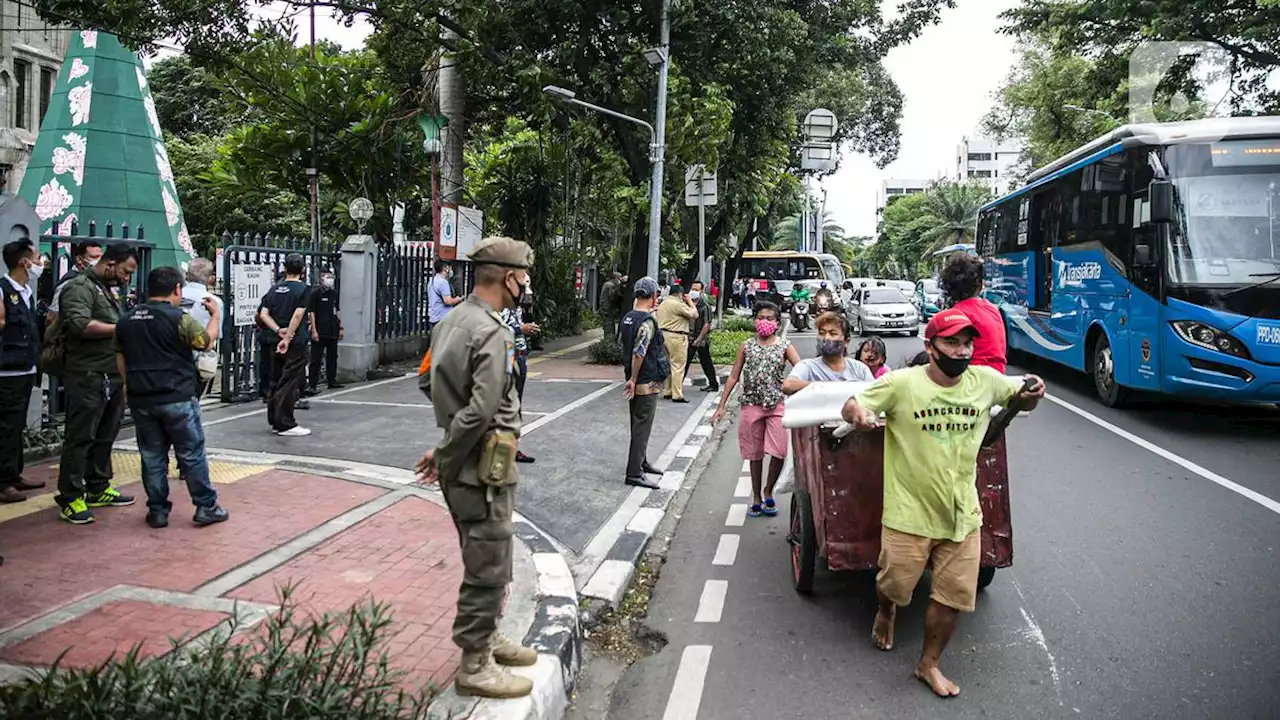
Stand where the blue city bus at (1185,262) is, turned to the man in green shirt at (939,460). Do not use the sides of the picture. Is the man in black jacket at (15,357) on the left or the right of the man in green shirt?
right

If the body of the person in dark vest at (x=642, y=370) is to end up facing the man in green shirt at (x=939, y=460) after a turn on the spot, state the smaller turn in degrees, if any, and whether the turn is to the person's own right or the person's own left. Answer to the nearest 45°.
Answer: approximately 90° to the person's own right

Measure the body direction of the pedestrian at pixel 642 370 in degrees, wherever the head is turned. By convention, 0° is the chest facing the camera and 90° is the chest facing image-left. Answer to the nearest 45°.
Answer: approximately 270°

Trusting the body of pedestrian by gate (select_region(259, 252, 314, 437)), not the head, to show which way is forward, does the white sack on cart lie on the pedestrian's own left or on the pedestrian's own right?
on the pedestrian's own right

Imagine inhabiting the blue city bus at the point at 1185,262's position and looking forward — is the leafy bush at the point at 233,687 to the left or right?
on its right

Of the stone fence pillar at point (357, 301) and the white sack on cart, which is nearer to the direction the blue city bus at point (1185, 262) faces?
the white sack on cart

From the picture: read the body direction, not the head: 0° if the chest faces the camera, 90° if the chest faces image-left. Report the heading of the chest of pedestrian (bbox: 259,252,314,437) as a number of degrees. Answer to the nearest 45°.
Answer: approximately 225°

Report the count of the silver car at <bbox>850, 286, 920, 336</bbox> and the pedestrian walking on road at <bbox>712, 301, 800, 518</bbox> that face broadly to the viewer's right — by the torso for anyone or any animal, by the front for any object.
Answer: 0
